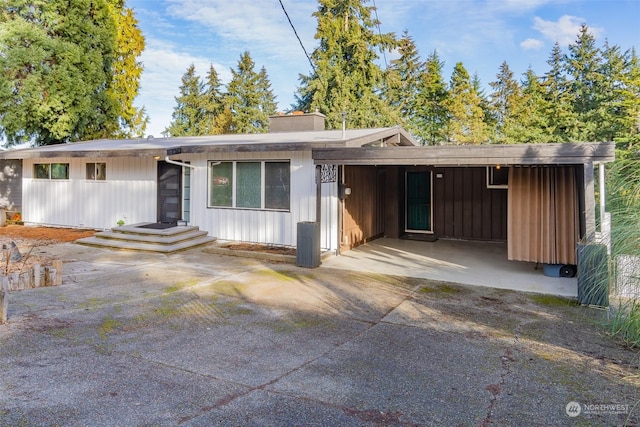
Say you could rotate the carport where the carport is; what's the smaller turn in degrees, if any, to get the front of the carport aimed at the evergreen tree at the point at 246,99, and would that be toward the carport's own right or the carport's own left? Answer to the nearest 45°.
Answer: approximately 135° to the carport's own right

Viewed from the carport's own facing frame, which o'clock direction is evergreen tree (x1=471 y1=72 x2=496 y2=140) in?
The evergreen tree is roughly at 6 o'clock from the carport.

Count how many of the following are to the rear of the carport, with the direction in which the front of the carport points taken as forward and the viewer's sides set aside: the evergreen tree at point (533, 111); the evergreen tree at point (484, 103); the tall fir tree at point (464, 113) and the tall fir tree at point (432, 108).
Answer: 4

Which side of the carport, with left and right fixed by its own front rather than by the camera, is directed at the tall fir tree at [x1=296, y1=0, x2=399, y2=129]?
back

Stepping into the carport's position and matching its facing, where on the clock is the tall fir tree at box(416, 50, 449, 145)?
The tall fir tree is roughly at 6 o'clock from the carport.

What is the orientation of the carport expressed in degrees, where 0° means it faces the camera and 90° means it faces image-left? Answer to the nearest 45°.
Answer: approximately 0°

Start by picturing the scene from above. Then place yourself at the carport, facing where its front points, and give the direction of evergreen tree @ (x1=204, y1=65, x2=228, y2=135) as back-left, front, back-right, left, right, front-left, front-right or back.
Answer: back-right

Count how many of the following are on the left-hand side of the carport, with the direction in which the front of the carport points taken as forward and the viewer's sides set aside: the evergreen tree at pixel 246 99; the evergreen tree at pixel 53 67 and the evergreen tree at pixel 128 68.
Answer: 0

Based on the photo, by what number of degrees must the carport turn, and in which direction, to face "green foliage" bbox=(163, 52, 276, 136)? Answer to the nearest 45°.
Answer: approximately 135° to its right

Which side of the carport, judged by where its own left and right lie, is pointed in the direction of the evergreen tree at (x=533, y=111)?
back

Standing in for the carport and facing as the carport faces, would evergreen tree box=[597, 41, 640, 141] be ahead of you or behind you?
behind

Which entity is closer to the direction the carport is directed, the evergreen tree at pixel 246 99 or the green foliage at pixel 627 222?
the green foliage

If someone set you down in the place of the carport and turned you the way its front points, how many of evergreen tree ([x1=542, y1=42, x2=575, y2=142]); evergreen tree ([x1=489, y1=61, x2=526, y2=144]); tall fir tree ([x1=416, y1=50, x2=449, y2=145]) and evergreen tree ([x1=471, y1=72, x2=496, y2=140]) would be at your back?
4

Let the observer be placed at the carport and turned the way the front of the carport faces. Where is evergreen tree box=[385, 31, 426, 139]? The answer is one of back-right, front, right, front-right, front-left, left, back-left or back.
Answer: back

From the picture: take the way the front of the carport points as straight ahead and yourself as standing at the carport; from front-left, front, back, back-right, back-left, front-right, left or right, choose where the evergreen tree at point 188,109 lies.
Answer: back-right

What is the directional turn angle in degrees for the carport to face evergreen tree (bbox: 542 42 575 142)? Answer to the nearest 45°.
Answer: approximately 180°

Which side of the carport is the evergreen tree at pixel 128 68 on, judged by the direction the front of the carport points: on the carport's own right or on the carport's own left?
on the carport's own right

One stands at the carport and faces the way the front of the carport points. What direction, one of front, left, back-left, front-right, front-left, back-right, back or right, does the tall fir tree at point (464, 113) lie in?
back

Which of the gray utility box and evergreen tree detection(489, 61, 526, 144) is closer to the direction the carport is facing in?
the gray utility box
